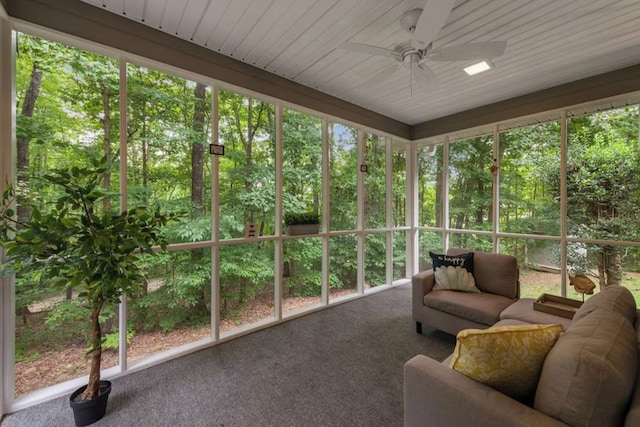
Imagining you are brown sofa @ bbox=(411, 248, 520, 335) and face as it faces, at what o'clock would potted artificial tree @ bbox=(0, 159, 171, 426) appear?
The potted artificial tree is roughly at 12 o'clock from the brown sofa.

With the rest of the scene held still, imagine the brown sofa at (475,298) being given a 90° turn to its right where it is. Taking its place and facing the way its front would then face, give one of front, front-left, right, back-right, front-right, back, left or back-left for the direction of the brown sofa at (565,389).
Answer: back-left

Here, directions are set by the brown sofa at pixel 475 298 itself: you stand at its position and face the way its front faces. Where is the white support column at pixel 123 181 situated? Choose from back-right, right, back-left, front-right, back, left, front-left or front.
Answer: front

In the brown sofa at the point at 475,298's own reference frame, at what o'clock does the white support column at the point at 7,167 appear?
The white support column is roughly at 12 o'clock from the brown sofa.

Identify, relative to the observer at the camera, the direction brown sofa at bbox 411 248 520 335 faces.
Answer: facing the viewer and to the left of the viewer

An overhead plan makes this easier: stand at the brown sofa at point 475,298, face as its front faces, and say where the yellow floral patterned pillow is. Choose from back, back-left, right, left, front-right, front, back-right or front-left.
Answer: front-left

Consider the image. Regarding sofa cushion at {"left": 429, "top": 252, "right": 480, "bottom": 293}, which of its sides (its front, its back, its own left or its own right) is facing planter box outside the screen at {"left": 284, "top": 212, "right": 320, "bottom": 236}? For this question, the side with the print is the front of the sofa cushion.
right

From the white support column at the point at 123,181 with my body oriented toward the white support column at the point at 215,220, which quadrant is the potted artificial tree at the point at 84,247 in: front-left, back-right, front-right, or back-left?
back-right

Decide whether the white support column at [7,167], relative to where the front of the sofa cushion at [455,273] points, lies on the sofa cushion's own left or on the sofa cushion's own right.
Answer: on the sofa cushion's own right

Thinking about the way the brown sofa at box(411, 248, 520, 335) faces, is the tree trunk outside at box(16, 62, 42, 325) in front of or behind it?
in front

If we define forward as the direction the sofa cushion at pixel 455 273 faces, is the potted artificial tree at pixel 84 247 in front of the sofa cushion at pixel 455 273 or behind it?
in front

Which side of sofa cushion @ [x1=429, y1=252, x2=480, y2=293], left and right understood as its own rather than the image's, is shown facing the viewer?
front

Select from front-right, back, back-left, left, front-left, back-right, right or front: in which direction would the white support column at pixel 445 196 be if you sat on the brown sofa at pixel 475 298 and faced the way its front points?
back-right

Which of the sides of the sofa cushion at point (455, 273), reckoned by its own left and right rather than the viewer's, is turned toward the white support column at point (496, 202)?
back

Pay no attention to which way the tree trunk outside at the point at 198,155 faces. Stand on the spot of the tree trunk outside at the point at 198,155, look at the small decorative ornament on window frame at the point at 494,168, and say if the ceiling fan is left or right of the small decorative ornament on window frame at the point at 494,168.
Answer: right

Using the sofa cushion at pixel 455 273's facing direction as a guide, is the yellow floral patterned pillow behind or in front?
in front

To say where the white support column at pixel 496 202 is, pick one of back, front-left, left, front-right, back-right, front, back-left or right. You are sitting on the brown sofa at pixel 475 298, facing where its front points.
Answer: back-right
